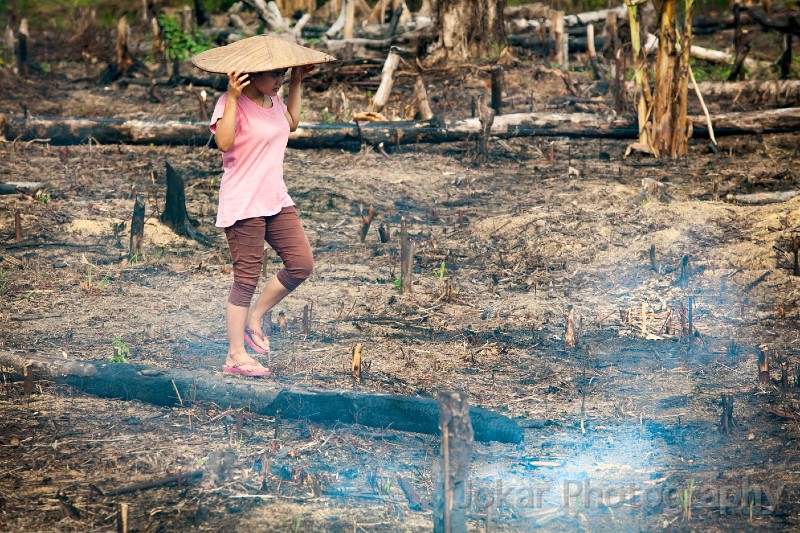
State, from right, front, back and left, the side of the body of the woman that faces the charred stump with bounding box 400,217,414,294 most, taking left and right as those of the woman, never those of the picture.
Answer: left

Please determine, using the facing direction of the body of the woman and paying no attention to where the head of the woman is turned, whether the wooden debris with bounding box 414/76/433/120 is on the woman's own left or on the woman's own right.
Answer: on the woman's own left

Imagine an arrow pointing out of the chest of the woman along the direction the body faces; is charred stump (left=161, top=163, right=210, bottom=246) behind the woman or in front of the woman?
behind

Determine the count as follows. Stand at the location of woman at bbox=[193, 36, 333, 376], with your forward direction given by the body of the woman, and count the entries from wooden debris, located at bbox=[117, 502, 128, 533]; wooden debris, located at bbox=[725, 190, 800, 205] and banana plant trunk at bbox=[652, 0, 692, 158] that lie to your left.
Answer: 2

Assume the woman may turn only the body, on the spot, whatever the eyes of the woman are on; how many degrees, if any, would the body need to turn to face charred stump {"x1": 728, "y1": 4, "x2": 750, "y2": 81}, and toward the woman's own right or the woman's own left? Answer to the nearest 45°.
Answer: approximately 90° to the woman's own left

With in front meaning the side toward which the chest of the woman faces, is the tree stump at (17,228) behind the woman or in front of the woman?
behind

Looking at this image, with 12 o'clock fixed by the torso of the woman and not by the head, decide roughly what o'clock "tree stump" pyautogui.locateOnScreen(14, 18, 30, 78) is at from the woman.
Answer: The tree stump is roughly at 7 o'clock from the woman.

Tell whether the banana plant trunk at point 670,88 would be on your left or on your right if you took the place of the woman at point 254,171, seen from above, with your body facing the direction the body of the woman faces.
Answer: on your left
